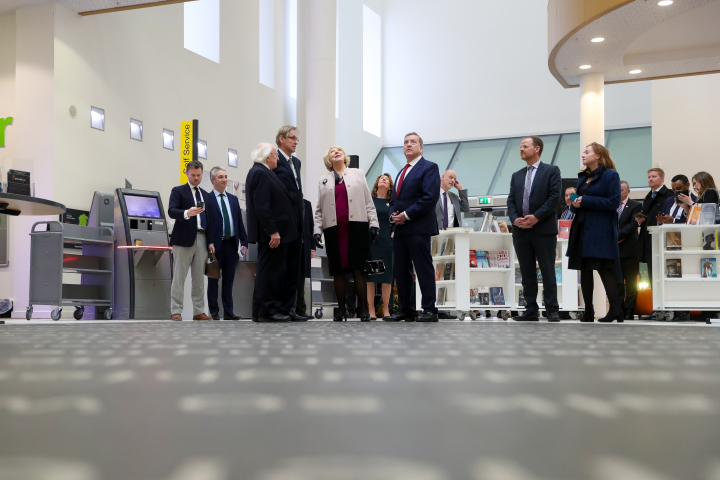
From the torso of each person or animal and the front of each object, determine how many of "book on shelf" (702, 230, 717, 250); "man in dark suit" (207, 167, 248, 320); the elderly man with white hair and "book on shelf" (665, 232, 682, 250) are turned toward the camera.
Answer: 3

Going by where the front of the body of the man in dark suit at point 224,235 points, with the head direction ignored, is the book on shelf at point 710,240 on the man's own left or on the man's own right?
on the man's own left

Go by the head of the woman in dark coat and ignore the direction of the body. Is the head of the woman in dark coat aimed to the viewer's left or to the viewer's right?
to the viewer's left

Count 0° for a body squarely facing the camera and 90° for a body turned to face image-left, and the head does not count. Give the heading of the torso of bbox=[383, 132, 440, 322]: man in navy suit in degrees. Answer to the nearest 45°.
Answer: approximately 45°

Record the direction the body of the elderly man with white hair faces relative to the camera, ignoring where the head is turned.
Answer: to the viewer's right

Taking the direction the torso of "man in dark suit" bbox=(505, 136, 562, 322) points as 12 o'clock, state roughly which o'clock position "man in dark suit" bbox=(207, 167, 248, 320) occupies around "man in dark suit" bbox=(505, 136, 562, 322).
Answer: "man in dark suit" bbox=(207, 167, 248, 320) is roughly at 2 o'clock from "man in dark suit" bbox=(505, 136, 562, 322).

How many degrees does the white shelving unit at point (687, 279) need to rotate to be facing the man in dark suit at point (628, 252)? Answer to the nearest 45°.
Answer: approximately 135° to its right

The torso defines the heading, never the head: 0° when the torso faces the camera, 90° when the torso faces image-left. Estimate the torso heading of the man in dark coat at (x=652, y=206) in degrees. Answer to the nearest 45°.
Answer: approximately 45°

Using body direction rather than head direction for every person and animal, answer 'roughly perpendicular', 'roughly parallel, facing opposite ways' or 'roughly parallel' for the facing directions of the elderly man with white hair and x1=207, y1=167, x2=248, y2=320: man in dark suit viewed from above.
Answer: roughly perpendicular

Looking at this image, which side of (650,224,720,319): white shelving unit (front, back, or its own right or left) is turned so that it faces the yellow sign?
right

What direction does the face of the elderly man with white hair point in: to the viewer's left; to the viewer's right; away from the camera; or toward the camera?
to the viewer's right

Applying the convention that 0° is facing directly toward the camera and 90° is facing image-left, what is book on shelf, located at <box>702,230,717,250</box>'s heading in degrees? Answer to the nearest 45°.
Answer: approximately 0°
